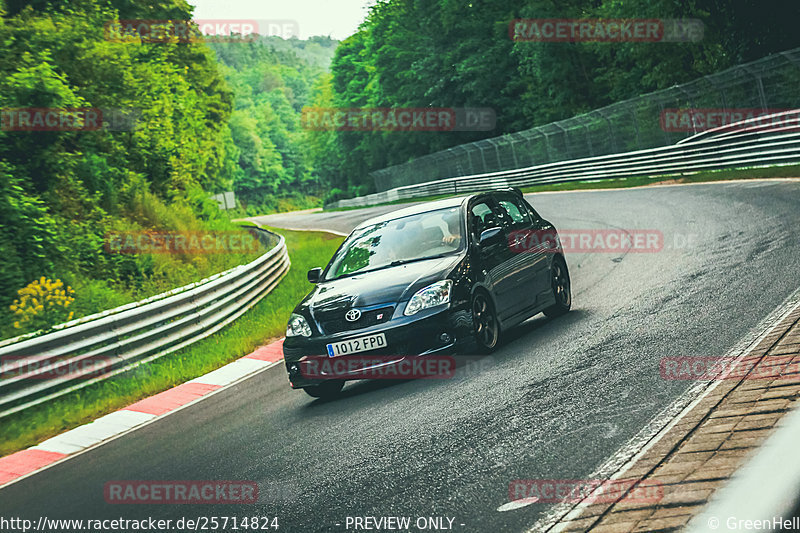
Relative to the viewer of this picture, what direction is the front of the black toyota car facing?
facing the viewer and to the left of the viewer

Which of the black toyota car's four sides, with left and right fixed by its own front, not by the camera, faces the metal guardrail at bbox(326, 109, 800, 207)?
back
